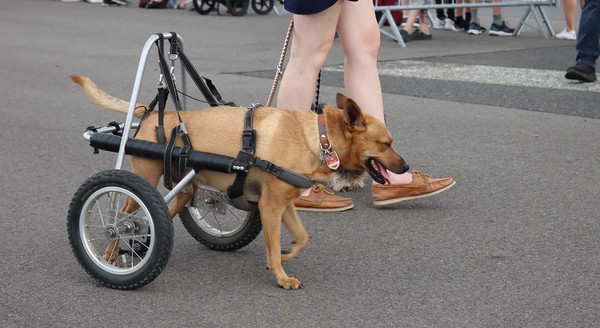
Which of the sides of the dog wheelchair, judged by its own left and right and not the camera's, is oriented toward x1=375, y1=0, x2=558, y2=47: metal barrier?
left

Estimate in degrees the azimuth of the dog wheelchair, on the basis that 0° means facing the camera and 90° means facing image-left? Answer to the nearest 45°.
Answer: approximately 315°
